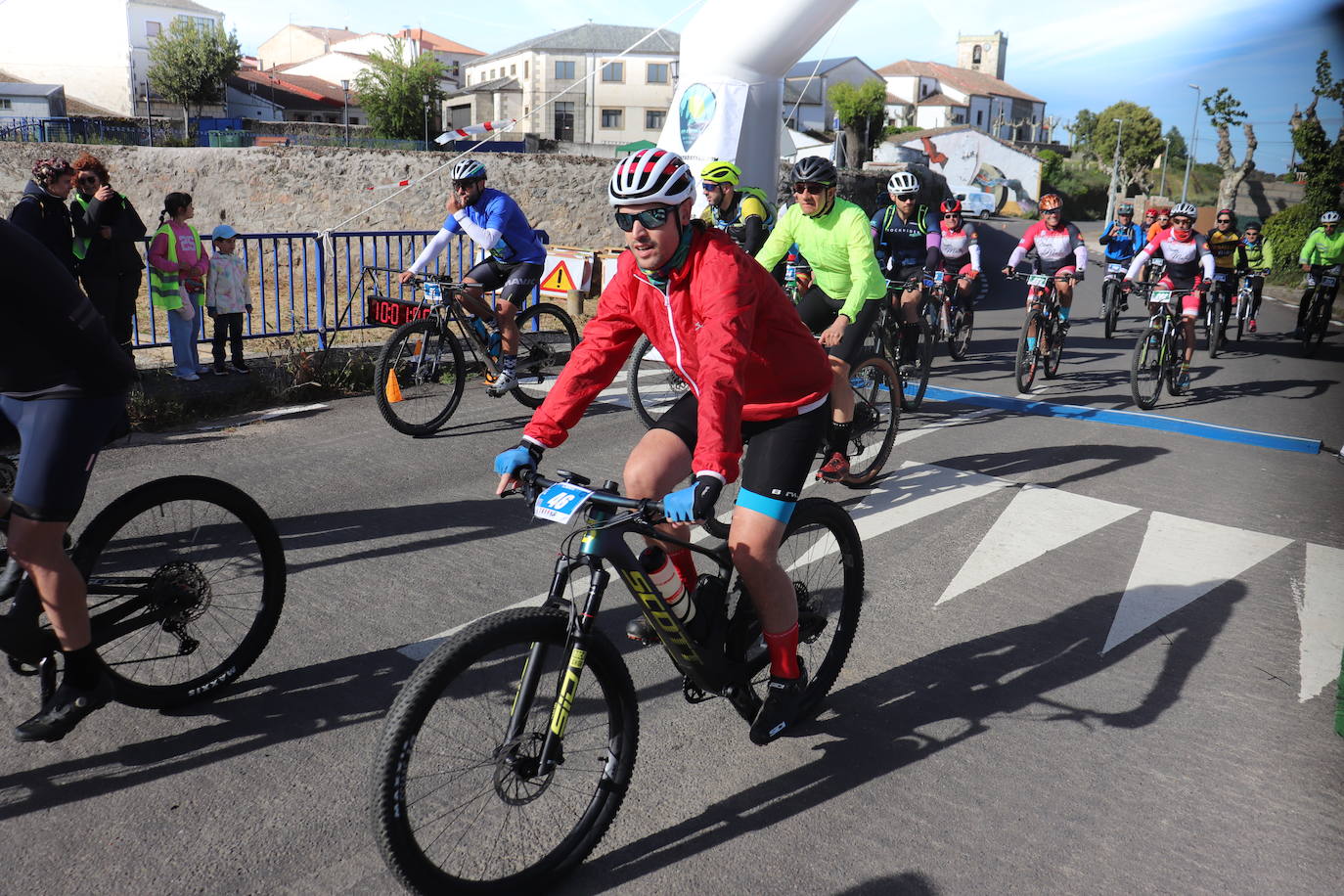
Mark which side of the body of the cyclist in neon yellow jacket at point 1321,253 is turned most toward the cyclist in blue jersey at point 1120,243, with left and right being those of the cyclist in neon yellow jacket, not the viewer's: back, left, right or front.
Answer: right

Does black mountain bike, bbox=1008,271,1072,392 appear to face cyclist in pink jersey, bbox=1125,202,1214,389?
no

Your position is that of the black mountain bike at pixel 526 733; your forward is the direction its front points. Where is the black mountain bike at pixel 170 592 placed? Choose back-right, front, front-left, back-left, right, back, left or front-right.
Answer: right

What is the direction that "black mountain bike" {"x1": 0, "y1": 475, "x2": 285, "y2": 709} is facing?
to the viewer's left

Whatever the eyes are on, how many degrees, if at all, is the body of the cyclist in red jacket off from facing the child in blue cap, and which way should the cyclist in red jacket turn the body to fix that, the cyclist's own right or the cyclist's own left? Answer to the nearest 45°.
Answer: approximately 90° to the cyclist's own right

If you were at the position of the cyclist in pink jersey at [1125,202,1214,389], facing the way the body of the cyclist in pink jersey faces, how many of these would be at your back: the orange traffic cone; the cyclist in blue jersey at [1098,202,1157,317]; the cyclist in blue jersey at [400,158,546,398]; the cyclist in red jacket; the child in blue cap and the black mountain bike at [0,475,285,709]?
1

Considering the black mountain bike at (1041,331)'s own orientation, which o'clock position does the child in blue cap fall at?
The child in blue cap is roughly at 2 o'clock from the black mountain bike.

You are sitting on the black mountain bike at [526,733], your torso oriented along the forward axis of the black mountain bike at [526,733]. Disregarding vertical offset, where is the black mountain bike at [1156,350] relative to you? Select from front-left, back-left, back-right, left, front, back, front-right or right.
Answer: back

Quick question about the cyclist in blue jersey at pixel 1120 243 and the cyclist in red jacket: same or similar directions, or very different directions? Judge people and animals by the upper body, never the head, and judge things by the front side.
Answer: same or similar directions

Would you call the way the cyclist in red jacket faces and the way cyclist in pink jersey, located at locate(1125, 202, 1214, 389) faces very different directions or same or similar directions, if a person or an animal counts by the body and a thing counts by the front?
same or similar directions

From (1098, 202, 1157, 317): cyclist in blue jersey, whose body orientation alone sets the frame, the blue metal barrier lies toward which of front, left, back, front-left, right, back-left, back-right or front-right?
front-right

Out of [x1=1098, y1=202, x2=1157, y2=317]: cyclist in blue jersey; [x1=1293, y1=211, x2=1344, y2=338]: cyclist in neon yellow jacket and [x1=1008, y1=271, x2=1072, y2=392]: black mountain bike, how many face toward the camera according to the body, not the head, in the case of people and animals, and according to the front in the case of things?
3

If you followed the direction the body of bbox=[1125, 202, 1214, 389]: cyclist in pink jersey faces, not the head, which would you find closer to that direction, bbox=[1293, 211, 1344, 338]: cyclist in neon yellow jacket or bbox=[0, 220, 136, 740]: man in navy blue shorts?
the man in navy blue shorts

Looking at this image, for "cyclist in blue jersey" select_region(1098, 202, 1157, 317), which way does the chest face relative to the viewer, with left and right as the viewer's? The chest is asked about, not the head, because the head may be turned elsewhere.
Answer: facing the viewer

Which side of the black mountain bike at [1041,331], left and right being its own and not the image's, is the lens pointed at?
front

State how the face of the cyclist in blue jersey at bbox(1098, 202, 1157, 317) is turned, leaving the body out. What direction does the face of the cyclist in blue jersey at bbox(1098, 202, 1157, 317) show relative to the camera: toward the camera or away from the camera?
toward the camera

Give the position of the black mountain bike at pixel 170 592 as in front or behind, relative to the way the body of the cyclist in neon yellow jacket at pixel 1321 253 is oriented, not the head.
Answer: in front

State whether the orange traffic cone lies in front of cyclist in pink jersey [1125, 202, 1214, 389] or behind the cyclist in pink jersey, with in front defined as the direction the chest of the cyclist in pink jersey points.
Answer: in front

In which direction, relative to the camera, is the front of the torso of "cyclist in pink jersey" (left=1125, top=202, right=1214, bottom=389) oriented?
toward the camera
